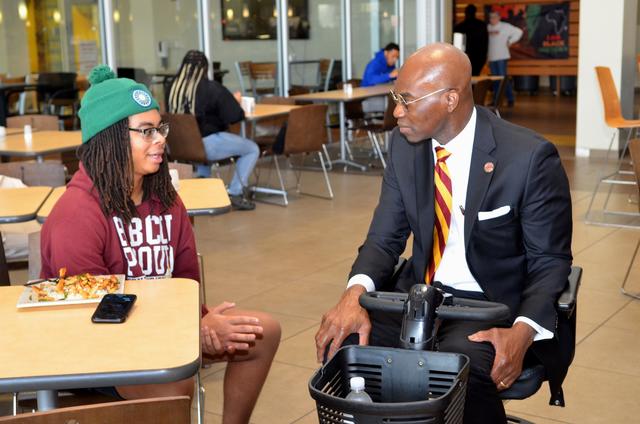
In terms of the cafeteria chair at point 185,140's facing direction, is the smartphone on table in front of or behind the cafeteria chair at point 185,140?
behind

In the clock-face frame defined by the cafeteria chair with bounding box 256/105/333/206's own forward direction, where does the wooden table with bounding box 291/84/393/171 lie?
The wooden table is roughly at 2 o'clock from the cafeteria chair.

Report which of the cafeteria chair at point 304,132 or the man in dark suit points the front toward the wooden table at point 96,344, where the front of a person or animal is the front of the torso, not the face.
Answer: the man in dark suit

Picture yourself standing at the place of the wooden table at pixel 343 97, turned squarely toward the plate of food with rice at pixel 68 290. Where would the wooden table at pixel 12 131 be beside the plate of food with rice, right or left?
right

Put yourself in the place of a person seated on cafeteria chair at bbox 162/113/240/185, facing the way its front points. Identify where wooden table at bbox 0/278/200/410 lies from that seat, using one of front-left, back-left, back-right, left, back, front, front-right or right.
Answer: back-right

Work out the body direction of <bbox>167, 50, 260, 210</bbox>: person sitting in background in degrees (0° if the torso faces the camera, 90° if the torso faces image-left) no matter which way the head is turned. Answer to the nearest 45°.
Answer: approximately 225°

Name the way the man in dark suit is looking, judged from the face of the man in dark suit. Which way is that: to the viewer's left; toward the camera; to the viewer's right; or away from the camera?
to the viewer's left

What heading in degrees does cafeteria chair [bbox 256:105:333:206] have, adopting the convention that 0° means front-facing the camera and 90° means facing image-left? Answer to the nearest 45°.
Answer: approximately 135°

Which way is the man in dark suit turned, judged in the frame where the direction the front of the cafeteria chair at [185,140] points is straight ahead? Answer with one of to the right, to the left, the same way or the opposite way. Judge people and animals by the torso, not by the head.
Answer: the opposite way

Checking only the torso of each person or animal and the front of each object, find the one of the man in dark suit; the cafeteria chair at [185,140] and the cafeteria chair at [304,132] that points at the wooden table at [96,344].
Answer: the man in dark suit

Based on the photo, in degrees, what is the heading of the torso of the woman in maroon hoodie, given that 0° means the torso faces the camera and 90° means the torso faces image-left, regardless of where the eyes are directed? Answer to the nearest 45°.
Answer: approximately 315°

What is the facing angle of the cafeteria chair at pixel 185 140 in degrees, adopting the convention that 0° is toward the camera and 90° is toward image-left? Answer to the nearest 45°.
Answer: approximately 225°

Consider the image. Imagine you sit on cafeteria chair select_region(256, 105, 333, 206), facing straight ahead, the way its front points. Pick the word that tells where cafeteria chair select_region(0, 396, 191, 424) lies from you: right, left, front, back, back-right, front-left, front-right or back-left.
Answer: back-left

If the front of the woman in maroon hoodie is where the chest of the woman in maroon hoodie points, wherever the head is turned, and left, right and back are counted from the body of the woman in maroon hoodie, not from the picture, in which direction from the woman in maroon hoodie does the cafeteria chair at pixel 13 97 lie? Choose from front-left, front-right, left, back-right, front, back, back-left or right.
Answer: back-left

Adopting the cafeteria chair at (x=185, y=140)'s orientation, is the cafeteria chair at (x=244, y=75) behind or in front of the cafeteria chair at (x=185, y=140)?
in front
